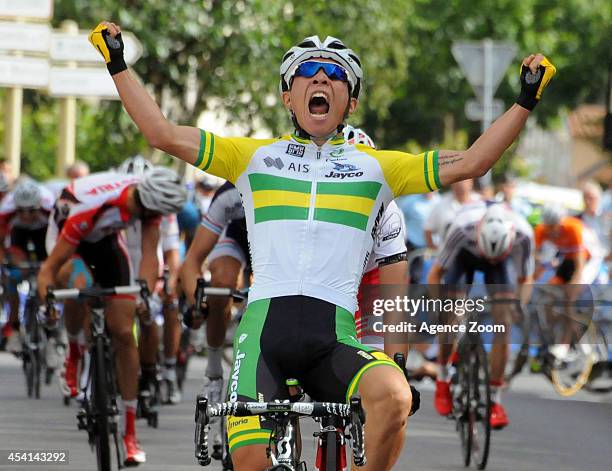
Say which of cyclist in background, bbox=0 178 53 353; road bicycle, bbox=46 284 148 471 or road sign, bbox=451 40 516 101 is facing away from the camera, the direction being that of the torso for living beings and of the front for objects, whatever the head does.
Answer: the road sign

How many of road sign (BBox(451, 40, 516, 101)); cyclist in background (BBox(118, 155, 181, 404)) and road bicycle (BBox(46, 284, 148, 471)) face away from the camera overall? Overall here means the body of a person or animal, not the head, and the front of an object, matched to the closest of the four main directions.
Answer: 1

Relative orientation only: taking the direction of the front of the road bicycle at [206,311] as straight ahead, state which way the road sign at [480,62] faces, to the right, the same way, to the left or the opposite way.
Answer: the opposite way

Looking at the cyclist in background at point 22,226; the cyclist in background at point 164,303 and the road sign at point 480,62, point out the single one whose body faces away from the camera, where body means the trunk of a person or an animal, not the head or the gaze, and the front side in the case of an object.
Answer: the road sign

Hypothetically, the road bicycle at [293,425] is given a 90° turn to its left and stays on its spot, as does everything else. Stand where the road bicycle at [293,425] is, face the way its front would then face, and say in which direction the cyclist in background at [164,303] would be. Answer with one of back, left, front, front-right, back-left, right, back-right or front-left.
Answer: left

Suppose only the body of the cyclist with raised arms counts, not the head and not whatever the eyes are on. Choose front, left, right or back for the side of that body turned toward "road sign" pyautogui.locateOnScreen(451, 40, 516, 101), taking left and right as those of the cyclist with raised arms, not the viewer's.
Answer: back

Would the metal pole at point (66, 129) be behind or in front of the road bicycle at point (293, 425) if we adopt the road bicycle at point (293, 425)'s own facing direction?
behind

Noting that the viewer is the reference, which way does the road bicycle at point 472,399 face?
facing the viewer

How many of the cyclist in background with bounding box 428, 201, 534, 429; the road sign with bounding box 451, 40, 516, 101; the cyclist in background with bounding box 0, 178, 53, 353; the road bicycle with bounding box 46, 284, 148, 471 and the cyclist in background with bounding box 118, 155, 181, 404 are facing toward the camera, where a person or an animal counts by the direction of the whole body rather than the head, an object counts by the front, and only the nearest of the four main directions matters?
4

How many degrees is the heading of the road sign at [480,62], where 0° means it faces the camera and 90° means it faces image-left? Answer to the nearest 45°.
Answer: approximately 180°

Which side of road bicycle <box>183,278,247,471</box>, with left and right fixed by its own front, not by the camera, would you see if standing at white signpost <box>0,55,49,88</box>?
back

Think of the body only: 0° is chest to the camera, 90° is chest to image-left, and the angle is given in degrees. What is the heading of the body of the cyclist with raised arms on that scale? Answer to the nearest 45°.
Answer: approximately 0°

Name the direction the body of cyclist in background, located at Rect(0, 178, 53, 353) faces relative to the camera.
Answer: toward the camera
